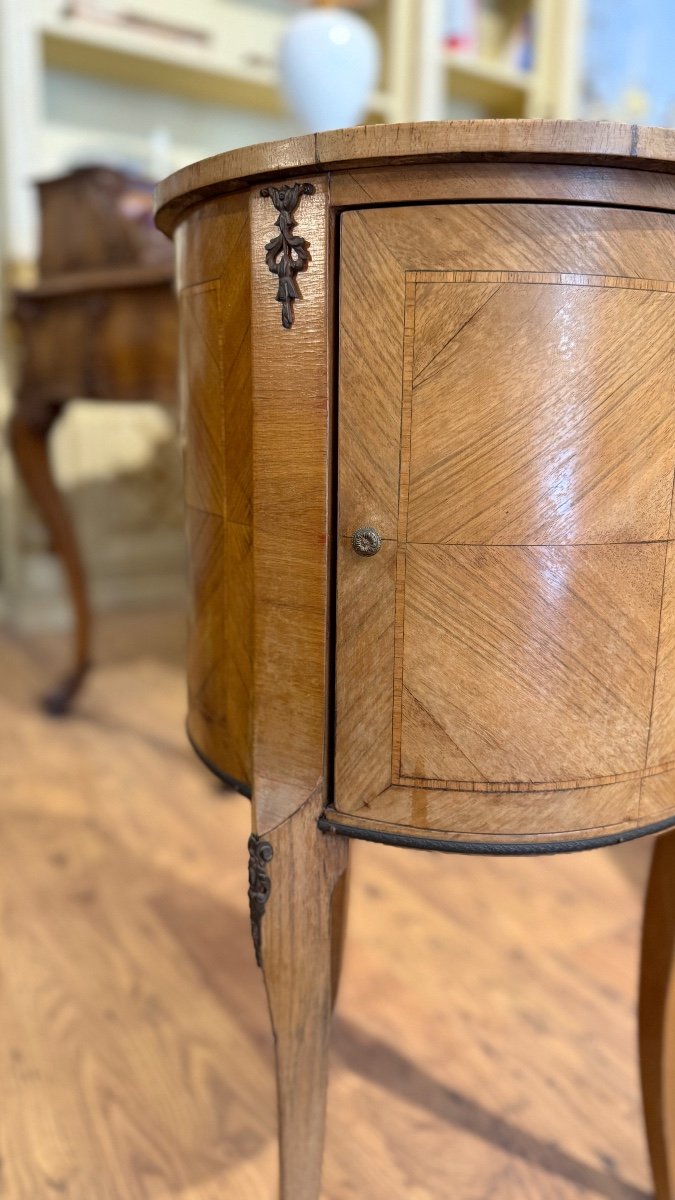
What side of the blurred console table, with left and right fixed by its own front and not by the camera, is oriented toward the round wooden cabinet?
front

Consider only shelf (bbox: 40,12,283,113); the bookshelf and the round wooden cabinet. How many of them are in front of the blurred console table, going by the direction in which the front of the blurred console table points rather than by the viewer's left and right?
1

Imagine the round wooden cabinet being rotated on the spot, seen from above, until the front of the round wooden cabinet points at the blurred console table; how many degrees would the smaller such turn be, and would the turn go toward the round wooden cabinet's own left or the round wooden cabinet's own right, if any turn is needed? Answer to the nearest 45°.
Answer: approximately 135° to the round wooden cabinet's own right

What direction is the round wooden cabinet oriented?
toward the camera

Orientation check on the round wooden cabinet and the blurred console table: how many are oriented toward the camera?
2

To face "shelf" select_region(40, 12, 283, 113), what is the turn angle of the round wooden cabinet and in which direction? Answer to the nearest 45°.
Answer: approximately 180°

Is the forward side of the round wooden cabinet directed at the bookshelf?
no

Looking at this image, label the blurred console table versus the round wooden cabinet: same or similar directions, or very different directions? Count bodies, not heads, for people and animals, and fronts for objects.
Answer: same or similar directions

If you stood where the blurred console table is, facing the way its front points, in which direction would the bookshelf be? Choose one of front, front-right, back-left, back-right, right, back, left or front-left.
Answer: back-left

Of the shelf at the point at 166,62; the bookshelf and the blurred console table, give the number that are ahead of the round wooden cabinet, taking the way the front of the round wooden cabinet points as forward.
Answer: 0

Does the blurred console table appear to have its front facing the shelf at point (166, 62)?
no
